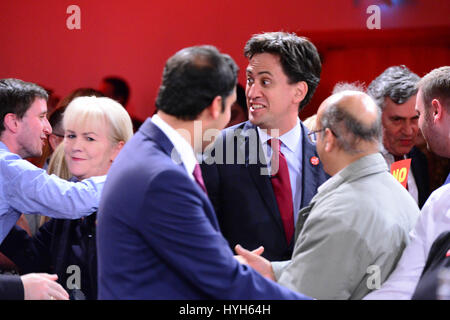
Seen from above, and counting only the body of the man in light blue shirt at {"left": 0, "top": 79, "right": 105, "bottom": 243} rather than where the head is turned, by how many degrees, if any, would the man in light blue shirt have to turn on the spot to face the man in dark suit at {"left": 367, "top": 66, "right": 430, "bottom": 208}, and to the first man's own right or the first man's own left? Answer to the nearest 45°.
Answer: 0° — they already face them

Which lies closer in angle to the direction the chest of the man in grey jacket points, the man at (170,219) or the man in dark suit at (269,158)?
the man in dark suit

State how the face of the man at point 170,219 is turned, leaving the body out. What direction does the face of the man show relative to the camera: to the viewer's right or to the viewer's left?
to the viewer's right

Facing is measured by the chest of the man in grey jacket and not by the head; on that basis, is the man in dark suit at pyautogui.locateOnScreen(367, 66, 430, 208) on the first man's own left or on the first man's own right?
on the first man's own right

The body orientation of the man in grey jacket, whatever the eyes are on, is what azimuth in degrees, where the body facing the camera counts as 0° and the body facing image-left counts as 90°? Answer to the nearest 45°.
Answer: approximately 135°

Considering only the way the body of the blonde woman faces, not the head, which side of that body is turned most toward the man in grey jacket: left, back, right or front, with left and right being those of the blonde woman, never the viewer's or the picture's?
left

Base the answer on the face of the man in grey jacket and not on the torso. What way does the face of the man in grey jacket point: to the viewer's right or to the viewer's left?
to the viewer's left

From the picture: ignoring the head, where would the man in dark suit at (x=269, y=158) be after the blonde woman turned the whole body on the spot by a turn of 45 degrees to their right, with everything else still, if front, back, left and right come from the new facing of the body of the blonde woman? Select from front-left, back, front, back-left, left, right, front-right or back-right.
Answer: back

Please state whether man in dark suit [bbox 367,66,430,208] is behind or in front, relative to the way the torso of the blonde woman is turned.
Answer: behind

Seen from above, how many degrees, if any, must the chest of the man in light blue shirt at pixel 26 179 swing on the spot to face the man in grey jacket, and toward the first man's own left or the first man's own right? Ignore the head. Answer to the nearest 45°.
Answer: approximately 45° to the first man's own right

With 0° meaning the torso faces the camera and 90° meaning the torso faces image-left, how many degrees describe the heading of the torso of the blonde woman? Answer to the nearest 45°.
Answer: approximately 45°

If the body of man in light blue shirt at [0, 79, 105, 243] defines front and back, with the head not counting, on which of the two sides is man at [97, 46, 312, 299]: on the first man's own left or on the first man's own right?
on the first man's own right

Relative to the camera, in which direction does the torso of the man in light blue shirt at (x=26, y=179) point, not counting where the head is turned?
to the viewer's right

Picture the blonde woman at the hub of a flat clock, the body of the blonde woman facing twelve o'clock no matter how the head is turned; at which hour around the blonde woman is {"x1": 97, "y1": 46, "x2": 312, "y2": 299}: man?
The man is roughly at 10 o'clock from the blonde woman.

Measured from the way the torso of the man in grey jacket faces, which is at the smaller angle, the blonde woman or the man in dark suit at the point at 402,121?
the blonde woman
